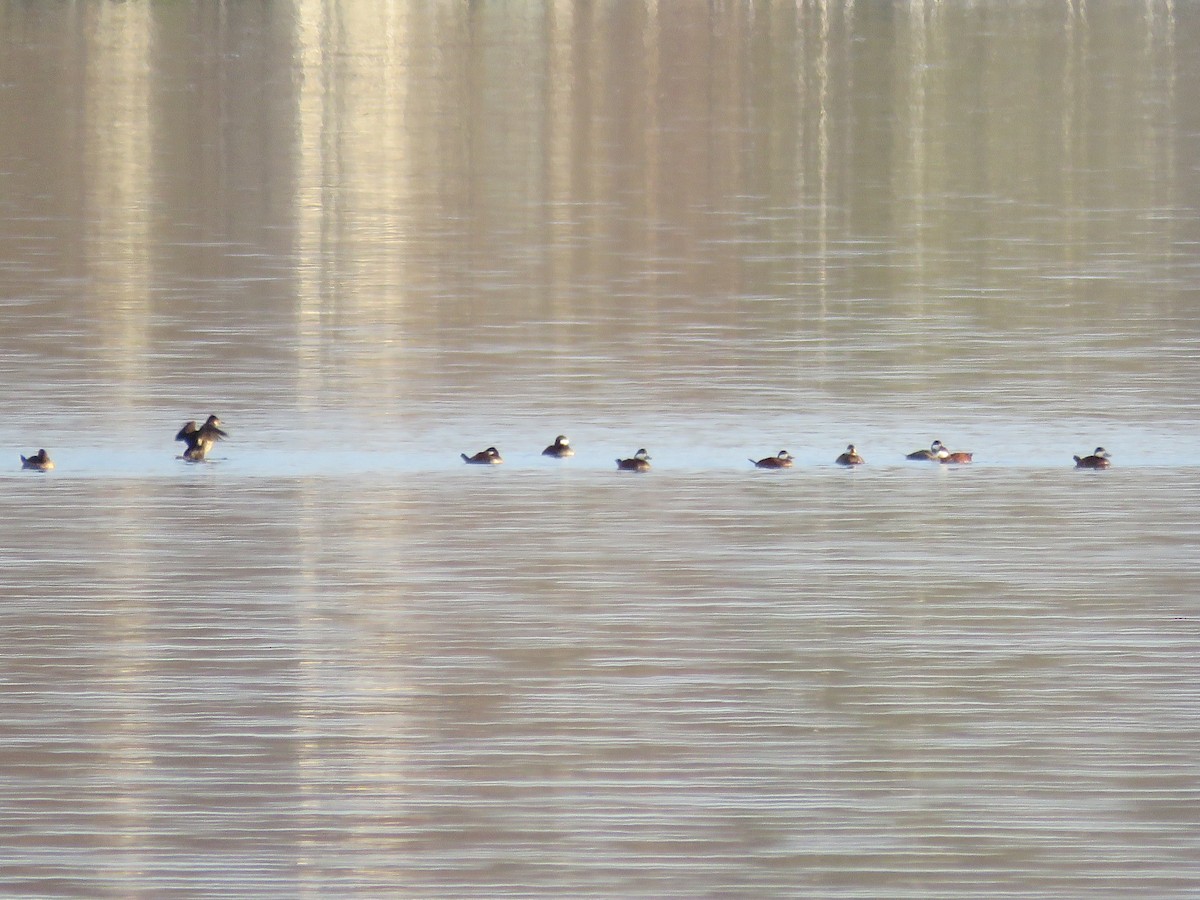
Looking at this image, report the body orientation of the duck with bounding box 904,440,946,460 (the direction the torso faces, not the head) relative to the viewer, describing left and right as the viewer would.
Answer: facing to the right of the viewer

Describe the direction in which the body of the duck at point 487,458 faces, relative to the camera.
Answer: to the viewer's right

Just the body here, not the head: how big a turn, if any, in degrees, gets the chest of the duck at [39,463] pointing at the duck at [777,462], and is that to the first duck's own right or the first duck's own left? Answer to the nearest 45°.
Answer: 0° — it already faces it

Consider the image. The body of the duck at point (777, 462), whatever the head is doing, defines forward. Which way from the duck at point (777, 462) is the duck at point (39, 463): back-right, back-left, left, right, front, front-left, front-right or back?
back

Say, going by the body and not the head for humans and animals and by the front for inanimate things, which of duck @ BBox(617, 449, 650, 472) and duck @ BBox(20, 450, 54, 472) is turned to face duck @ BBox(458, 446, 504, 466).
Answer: duck @ BBox(20, 450, 54, 472)

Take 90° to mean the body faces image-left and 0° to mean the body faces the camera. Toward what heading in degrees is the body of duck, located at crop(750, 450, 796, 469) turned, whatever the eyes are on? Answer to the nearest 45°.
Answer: approximately 270°

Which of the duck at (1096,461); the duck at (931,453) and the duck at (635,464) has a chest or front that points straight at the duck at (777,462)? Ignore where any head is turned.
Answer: the duck at (635,464)

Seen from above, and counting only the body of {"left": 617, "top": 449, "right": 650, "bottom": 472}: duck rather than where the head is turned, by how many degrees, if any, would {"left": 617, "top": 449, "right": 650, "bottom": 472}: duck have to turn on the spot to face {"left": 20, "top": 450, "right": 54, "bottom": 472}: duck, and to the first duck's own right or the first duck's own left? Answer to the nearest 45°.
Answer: approximately 180°

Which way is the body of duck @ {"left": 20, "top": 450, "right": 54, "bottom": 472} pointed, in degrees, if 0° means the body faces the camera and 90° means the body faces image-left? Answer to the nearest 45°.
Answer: approximately 270°

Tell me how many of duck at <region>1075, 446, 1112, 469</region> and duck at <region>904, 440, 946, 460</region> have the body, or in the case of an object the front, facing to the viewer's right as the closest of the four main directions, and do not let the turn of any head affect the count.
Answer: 2

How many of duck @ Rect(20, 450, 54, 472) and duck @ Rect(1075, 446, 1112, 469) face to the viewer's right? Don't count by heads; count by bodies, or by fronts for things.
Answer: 2

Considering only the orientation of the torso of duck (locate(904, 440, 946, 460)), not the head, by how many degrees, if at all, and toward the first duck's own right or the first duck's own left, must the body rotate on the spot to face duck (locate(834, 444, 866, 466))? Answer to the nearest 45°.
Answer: approximately 180°

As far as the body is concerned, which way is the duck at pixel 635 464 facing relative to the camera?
to the viewer's right

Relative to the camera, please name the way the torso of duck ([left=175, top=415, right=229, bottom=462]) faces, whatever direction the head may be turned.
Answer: to the viewer's right
